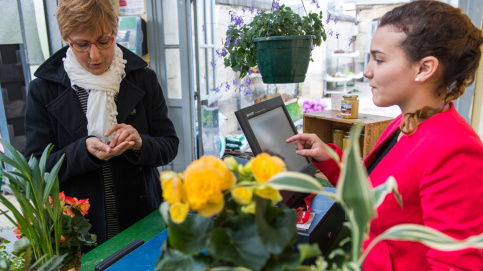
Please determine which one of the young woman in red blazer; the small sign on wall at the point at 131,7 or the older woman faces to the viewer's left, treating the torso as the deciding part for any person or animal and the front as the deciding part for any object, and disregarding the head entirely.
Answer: the young woman in red blazer

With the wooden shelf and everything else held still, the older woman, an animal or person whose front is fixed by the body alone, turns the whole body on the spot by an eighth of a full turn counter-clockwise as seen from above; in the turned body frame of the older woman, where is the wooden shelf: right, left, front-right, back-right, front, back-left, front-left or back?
front-left

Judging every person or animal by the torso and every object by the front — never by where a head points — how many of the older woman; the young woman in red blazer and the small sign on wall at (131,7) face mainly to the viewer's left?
1

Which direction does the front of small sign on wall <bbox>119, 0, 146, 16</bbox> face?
toward the camera

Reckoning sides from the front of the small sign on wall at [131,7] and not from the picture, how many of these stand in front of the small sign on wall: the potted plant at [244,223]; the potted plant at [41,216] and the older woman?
3

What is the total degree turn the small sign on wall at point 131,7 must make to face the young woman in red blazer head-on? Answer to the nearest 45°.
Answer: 0° — it already faces them

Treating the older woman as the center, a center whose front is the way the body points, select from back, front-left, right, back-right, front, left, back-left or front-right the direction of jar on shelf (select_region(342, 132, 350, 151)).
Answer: left

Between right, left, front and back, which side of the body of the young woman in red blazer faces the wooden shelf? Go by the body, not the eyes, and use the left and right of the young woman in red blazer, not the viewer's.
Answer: right

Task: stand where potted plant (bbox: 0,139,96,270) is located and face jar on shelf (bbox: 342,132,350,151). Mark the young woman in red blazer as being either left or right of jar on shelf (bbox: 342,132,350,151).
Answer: right

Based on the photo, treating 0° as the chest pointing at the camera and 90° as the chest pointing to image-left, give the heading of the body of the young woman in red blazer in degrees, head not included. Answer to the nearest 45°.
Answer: approximately 90°

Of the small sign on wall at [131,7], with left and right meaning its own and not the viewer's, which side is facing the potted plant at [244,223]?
front

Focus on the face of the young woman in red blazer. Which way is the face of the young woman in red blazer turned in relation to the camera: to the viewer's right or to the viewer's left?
to the viewer's left

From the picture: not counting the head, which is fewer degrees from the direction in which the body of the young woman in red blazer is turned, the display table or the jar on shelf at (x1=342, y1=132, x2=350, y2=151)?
the display table

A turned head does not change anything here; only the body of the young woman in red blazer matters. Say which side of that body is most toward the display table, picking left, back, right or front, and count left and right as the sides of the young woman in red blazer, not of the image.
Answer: front
